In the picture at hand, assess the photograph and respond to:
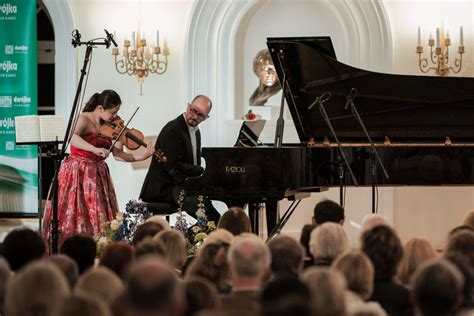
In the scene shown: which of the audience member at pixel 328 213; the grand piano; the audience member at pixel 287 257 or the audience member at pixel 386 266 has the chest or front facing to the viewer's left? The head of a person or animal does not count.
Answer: the grand piano

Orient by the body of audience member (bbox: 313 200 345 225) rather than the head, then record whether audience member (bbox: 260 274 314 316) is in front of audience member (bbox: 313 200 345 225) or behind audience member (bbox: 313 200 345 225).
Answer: behind

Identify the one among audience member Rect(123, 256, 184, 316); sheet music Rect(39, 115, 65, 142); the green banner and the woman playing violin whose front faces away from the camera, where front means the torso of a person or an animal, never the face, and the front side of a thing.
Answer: the audience member

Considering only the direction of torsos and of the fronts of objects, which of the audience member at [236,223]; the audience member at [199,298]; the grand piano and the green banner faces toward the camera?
the green banner

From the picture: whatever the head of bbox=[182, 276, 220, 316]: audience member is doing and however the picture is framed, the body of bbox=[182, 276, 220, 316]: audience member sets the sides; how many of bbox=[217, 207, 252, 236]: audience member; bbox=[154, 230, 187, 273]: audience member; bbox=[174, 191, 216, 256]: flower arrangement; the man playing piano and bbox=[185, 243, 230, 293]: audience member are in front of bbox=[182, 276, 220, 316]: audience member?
5

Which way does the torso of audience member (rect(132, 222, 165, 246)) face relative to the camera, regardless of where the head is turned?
away from the camera

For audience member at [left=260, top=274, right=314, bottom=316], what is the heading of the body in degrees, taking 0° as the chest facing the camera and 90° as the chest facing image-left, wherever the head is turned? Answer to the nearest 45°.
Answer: approximately 180°

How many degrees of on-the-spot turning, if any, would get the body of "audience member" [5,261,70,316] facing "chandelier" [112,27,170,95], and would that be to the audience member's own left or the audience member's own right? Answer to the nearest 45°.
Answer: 0° — they already face it

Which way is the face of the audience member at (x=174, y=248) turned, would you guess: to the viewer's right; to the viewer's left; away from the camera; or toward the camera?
away from the camera

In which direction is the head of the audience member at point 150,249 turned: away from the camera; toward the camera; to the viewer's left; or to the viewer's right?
away from the camera

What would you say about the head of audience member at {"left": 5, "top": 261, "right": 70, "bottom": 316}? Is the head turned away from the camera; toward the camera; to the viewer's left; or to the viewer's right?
away from the camera

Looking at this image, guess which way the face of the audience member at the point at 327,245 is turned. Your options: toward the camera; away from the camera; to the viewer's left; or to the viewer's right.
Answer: away from the camera

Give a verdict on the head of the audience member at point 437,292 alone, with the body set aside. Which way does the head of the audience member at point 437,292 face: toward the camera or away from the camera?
away from the camera

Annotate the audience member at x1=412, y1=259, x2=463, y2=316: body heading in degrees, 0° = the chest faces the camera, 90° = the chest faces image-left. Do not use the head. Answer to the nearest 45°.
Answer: approximately 180°

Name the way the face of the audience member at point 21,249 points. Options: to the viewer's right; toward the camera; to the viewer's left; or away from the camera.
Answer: away from the camera

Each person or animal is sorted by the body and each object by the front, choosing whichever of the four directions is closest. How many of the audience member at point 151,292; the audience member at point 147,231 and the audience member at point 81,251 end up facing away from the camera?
3

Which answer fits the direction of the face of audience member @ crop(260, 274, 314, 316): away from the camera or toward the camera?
away from the camera
